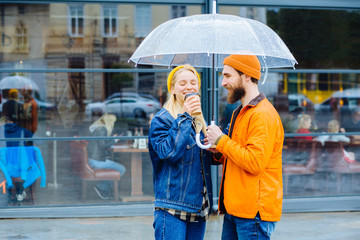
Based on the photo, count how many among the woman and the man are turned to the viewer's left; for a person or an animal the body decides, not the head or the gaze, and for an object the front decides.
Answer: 1

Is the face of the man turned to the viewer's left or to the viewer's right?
to the viewer's left

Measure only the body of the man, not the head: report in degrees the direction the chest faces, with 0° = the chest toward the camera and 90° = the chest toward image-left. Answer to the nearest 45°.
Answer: approximately 90°

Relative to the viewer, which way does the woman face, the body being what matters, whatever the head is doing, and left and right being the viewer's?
facing the viewer and to the right of the viewer
